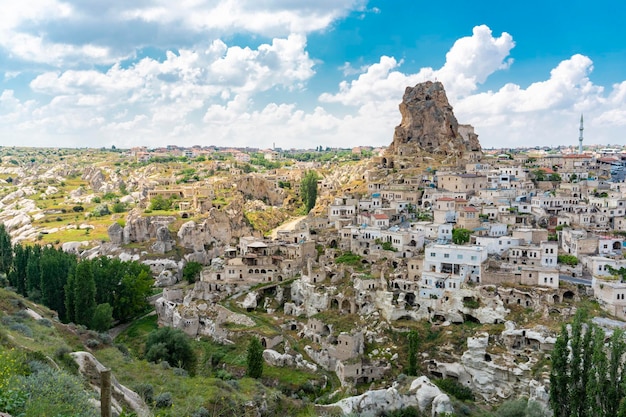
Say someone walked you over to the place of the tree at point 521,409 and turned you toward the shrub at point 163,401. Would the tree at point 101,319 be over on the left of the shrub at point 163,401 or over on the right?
right

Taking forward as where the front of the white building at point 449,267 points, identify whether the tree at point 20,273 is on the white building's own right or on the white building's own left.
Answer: on the white building's own right

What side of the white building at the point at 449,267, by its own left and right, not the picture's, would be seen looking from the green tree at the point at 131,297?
right

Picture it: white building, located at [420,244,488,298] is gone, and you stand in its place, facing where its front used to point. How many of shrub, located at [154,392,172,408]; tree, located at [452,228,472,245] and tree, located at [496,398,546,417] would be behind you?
1

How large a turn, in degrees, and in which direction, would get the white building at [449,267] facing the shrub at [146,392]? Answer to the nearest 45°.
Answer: approximately 45° to its right

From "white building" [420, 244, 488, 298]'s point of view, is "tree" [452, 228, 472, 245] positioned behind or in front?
behind

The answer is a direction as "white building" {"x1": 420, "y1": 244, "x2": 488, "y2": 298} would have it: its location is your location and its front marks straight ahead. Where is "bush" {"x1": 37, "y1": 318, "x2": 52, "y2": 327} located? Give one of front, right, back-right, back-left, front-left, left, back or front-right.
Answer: front-right

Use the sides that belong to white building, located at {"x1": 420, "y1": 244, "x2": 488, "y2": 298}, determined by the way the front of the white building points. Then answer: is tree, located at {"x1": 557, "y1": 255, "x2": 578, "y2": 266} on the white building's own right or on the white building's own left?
on the white building's own left

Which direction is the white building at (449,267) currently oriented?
toward the camera

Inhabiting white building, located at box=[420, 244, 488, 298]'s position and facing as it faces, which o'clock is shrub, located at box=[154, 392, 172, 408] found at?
The shrub is roughly at 1 o'clock from the white building.

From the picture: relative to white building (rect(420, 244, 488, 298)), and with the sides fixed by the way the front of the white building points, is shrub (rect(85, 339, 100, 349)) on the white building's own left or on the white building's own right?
on the white building's own right

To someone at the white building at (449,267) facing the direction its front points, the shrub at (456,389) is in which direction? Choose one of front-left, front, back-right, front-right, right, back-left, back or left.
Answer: front

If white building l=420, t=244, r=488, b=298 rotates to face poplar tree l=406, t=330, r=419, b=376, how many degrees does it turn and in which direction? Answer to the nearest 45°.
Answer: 0° — it already faces it

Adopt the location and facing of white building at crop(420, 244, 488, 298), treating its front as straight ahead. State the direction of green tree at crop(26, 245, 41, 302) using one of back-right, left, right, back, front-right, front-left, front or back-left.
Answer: right

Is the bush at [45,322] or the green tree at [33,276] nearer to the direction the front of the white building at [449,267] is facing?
the bush
